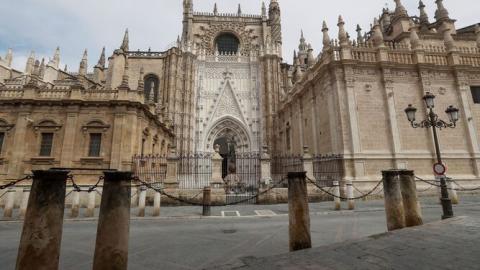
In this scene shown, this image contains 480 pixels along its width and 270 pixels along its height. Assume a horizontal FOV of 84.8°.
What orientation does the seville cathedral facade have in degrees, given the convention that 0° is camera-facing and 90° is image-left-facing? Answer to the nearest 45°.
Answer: approximately 0°

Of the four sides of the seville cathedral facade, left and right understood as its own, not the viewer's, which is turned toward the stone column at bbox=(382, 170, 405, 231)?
front

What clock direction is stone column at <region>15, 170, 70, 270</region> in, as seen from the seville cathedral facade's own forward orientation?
The stone column is roughly at 1 o'clock from the seville cathedral facade.

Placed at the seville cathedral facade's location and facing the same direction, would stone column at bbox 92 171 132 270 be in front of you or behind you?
in front

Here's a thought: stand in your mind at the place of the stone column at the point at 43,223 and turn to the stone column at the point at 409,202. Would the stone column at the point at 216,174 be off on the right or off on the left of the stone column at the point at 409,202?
left
